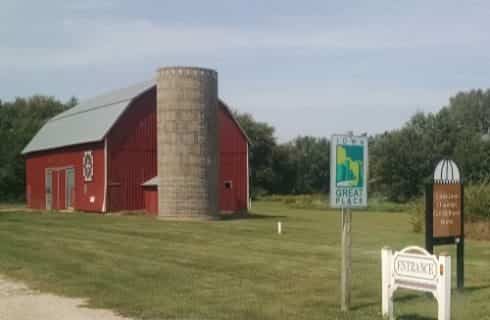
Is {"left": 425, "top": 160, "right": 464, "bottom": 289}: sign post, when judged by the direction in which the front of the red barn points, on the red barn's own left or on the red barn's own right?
on the red barn's own left

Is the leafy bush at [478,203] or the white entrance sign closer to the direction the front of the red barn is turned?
the white entrance sign

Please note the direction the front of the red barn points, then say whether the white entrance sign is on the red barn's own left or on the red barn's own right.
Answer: on the red barn's own left

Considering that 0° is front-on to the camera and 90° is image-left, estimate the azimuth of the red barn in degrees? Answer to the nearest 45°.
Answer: approximately 45°
